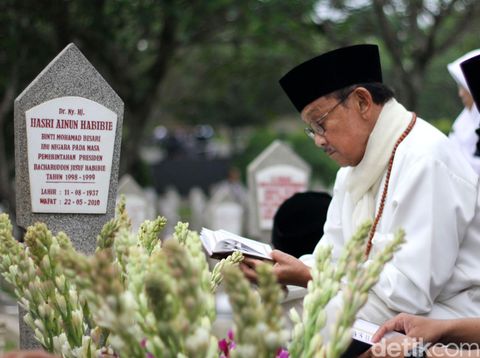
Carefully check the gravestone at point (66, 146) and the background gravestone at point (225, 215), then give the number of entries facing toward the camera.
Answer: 2

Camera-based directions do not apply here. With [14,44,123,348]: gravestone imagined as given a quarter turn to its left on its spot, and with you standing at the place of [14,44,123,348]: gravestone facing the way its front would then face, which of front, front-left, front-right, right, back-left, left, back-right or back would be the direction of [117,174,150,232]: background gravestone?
left

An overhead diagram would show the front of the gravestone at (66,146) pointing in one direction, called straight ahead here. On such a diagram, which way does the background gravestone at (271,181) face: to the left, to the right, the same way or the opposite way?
the same way

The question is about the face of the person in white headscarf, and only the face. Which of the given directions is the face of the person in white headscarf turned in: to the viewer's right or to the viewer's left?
to the viewer's left

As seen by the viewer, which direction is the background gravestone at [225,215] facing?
toward the camera

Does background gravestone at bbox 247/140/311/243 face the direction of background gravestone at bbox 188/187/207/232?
no

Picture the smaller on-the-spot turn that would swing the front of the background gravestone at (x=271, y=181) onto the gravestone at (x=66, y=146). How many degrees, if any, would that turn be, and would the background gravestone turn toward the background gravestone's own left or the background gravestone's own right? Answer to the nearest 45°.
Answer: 0° — it already faces it

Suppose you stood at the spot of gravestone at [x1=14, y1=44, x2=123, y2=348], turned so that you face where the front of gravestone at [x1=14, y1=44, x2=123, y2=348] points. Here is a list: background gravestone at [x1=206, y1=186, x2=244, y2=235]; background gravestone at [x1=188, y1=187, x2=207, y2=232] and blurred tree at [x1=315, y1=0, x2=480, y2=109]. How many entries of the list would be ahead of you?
0

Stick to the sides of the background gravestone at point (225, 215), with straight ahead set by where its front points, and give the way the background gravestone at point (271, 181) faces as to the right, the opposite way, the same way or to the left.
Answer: the same way

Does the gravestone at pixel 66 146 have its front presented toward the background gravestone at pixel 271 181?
no

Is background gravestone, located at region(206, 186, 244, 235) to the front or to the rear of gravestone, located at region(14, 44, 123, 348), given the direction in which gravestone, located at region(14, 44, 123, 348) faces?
to the rear

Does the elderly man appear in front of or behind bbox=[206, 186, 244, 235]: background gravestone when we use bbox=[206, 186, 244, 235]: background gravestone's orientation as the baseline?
in front

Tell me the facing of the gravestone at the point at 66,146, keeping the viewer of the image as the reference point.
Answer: facing the viewer

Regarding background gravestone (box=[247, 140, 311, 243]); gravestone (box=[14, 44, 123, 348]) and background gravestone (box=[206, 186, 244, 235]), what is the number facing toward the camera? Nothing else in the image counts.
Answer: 3
